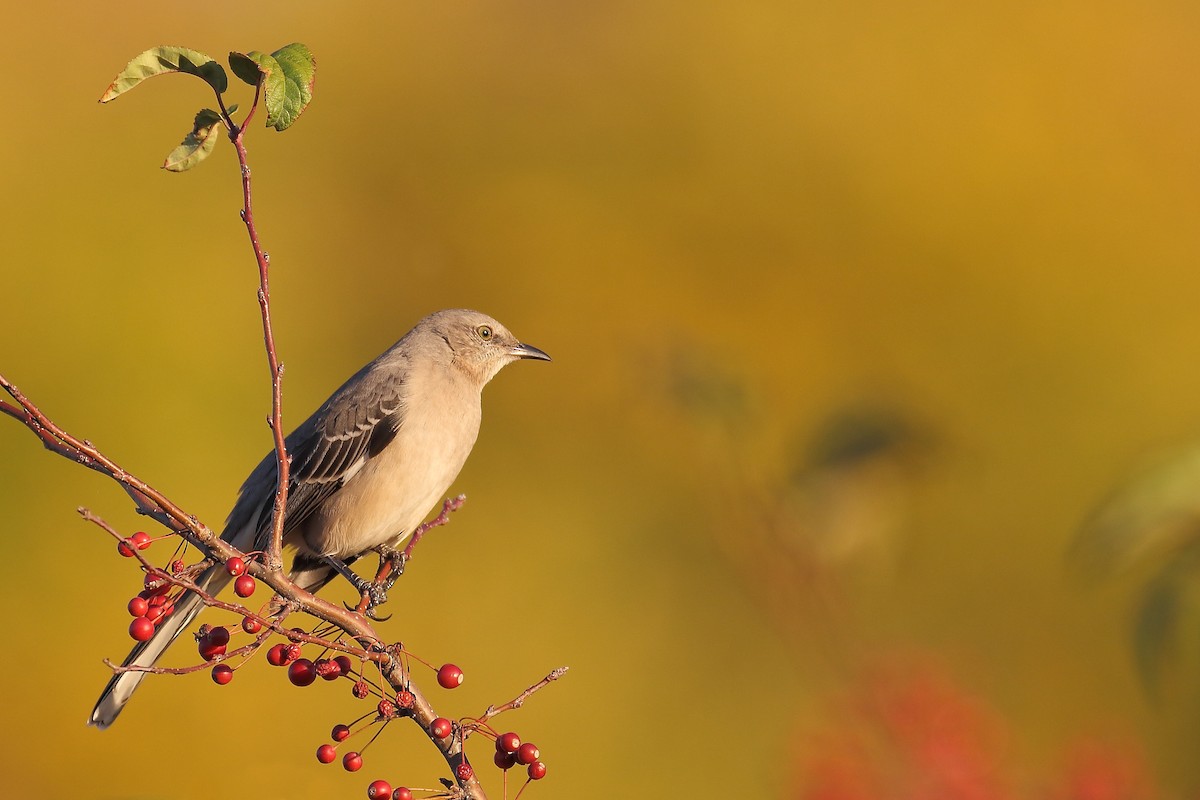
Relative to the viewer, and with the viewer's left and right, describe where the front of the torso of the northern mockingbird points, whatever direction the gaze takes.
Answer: facing to the right of the viewer

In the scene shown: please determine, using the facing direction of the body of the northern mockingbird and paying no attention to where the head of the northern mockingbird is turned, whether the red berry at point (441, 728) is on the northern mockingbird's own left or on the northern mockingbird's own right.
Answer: on the northern mockingbird's own right

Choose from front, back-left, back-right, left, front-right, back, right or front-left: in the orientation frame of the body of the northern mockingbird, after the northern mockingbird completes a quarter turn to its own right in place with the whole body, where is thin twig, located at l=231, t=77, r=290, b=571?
front

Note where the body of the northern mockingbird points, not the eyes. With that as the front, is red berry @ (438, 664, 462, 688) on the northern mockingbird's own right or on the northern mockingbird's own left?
on the northern mockingbird's own right
